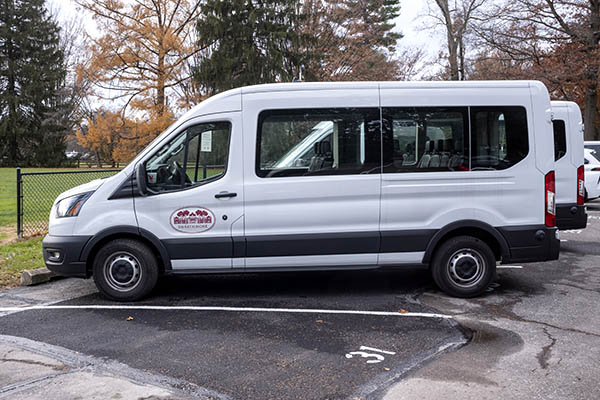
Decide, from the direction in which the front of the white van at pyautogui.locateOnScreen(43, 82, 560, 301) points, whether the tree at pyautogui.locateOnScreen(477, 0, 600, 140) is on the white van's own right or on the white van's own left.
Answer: on the white van's own right

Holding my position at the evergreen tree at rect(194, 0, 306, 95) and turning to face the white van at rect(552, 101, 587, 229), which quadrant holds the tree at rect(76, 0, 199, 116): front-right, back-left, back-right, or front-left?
back-right

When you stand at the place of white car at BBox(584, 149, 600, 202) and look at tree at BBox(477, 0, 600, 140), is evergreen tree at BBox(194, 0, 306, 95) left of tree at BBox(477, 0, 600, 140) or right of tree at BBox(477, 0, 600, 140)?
left

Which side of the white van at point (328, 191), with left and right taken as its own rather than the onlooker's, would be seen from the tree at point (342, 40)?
right

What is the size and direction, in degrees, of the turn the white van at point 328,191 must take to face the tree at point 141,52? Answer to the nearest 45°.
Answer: approximately 90° to its right

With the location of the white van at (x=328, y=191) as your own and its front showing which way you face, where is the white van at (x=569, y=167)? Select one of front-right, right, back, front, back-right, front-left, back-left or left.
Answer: back-right

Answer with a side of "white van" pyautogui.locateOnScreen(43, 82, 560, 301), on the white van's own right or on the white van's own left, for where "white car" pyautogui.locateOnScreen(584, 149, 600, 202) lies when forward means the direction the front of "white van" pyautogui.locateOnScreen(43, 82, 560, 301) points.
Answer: on the white van's own right

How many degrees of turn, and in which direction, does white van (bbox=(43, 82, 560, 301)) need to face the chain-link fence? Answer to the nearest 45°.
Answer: approximately 45° to its right

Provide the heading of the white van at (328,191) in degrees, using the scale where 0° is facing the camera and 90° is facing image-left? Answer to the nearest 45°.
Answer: approximately 90°
